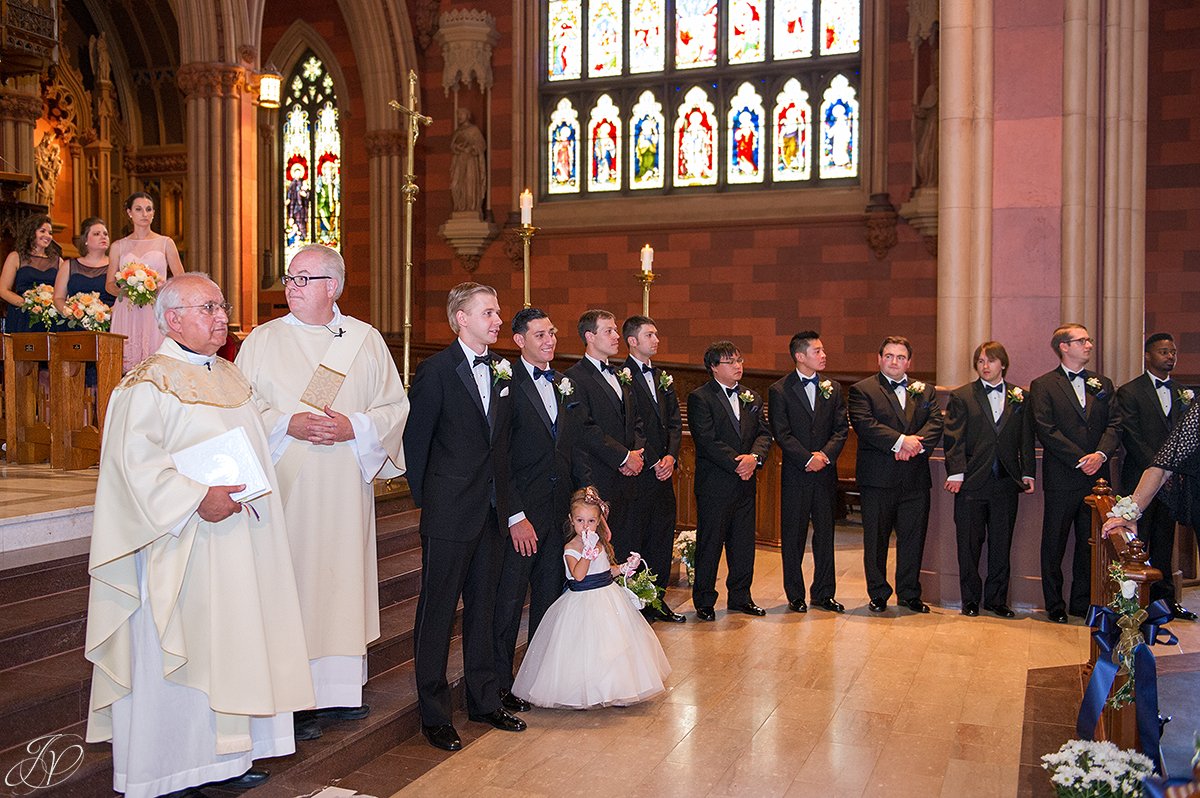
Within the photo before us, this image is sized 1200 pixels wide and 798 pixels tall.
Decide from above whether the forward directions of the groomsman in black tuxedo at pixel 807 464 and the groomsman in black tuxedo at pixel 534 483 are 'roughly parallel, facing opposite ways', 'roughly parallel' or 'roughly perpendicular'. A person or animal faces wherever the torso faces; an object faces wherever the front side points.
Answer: roughly parallel

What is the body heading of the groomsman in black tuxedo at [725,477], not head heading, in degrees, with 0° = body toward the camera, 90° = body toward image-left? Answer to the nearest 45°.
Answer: approximately 315°

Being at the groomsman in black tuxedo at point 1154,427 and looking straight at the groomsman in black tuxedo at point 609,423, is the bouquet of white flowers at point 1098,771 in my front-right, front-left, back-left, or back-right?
front-left

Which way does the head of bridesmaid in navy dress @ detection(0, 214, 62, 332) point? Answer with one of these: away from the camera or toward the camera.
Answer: toward the camera

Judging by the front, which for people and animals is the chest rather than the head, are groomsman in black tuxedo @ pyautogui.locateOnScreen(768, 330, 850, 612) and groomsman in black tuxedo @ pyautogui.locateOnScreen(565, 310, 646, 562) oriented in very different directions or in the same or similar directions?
same or similar directions

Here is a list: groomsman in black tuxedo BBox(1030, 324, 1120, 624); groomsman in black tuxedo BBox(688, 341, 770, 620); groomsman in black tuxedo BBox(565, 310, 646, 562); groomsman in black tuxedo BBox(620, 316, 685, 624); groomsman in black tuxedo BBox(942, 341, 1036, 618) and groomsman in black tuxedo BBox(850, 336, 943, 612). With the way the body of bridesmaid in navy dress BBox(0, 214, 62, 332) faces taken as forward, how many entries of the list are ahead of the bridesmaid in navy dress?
6

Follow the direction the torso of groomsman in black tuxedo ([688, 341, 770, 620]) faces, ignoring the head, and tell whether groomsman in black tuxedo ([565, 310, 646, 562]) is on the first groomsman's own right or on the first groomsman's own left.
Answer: on the first groomsman's own right

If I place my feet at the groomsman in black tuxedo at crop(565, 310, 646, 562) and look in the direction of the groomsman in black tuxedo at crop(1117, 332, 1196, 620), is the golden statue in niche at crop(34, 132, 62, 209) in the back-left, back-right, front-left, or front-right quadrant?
back-left

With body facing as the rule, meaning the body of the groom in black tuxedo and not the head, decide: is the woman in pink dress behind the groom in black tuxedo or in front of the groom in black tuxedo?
behind

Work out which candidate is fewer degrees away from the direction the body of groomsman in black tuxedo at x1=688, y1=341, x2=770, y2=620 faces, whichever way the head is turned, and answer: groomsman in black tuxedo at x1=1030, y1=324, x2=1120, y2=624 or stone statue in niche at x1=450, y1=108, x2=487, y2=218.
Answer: the groomsman in black tuxedo

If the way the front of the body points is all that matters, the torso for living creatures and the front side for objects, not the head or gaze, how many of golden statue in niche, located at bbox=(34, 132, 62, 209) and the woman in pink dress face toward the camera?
2

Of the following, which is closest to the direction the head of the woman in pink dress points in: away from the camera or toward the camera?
toward the camera

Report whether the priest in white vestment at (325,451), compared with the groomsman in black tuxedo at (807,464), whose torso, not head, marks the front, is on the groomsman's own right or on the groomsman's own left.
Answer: on the groomsman's own right

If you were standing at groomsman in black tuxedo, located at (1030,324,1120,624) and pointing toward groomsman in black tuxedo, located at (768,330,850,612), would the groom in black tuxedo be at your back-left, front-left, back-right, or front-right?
front-left

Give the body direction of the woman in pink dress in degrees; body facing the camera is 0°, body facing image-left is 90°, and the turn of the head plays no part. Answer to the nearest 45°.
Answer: approximately 0°

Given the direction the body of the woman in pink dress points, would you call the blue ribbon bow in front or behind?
in front

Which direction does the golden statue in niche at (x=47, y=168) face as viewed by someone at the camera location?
facing the viewer
